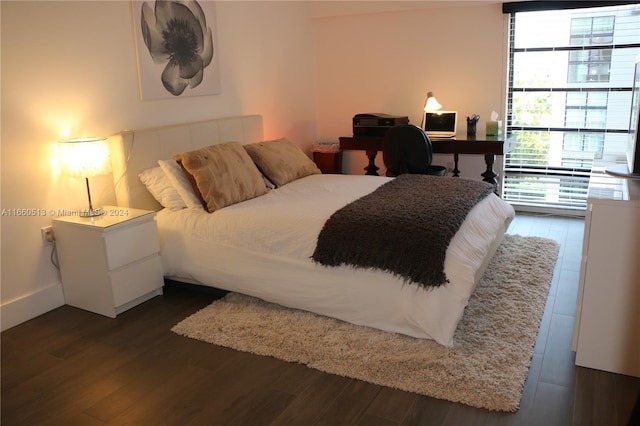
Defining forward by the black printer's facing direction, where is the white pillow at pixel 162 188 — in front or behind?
in front

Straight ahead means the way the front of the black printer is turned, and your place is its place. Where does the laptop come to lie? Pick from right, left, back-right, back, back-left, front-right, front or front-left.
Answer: left

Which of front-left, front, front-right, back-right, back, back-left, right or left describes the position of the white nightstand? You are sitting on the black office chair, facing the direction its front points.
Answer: back

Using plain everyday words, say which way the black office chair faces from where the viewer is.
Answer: facing away from the viewer and to the right of the viewer

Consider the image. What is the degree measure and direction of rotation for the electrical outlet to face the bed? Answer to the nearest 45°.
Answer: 0° — it already faces it

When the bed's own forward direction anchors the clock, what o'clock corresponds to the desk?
The desk is roughly at 9 o'clock from the bed.

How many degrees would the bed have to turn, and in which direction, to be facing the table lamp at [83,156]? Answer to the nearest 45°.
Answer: approximately 135° to its right

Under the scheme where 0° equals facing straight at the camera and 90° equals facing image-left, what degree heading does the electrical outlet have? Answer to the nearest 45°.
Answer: approximately 315°

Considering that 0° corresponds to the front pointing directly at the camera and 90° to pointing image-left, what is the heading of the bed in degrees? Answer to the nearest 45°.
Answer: approximately 315°

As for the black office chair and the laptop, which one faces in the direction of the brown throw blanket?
the laptop

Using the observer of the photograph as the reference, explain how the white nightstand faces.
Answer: facing the viewer and to the right of the viewer

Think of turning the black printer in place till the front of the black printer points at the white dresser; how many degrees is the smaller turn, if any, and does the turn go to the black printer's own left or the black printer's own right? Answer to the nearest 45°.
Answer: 0° — it already faces it

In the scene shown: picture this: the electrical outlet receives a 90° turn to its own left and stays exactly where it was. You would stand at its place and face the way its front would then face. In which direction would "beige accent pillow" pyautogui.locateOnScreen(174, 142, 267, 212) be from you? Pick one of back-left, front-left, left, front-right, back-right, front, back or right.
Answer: front-right

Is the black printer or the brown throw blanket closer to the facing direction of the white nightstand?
the brown throw blanket

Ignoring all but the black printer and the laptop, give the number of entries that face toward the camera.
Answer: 2

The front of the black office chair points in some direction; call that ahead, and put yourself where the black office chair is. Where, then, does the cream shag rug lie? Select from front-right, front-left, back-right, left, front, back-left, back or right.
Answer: back-right

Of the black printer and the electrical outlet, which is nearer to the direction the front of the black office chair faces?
the black printer
